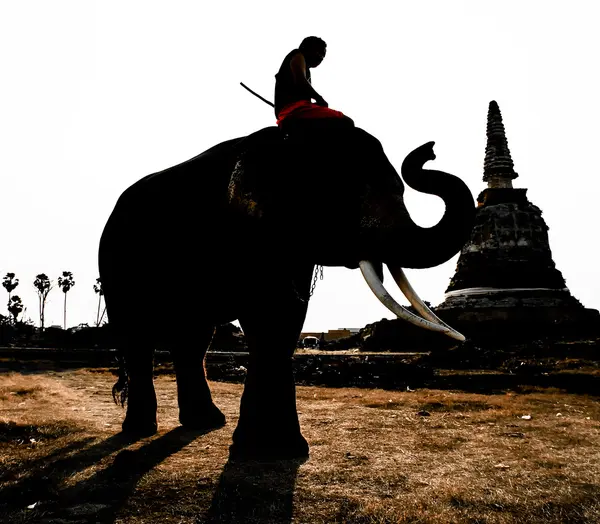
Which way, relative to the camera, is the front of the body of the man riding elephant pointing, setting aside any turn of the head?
to the viewer's right

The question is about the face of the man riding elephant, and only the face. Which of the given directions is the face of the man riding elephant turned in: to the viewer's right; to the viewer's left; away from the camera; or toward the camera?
to the viewer's right

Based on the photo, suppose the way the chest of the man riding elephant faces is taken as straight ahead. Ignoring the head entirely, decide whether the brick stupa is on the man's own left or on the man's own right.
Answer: on the man's own left
